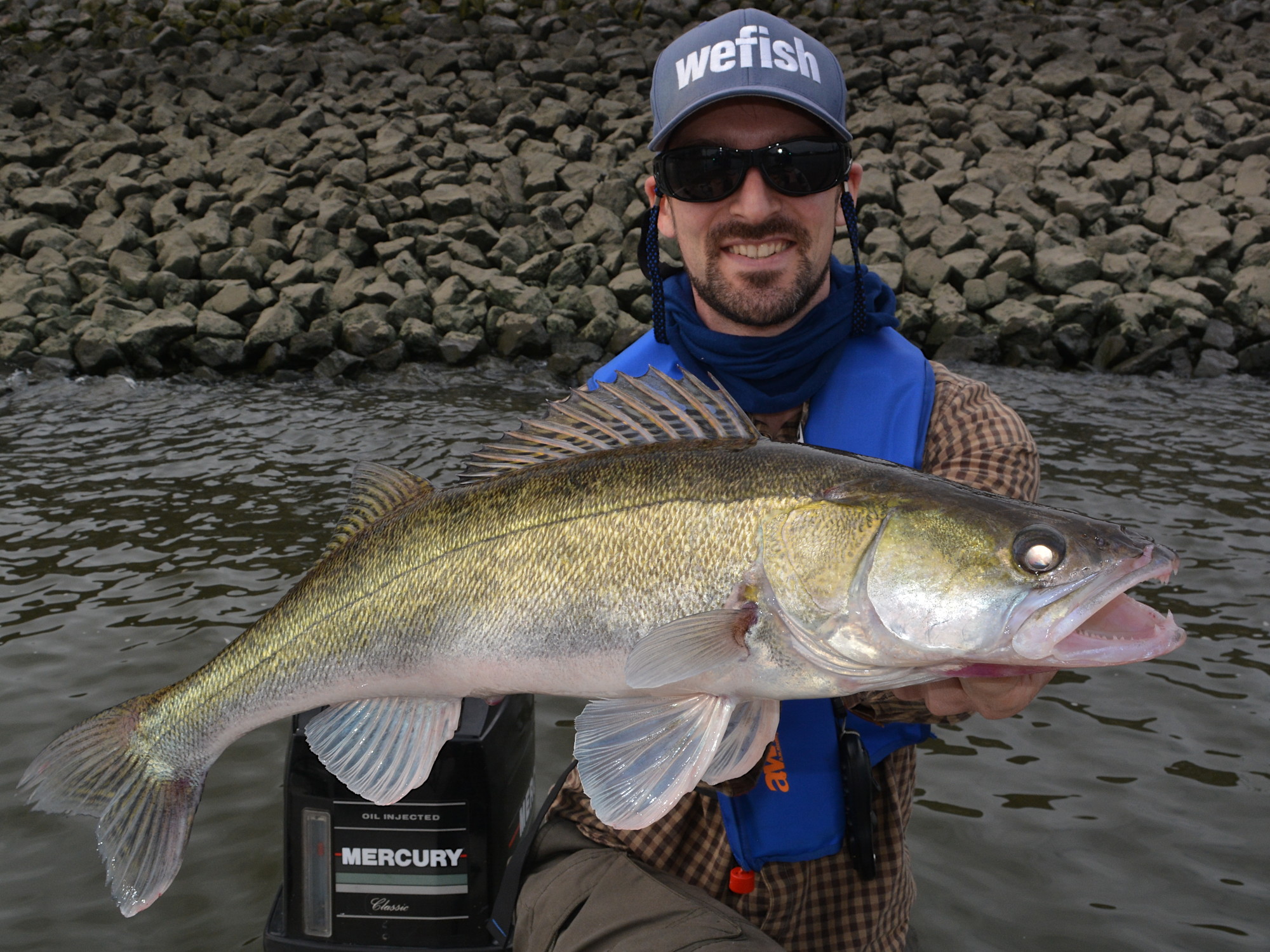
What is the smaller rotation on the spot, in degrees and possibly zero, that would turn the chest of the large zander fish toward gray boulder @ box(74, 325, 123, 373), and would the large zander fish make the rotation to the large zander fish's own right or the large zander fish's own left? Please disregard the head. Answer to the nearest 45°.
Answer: approximately 135° to the large zander fish's own left

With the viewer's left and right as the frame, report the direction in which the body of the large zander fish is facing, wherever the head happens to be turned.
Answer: facing to the right of the viewer

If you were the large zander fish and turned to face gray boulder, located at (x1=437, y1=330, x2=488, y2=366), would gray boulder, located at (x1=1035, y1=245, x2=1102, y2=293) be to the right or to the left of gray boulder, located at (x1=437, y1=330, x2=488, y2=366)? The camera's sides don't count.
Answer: right

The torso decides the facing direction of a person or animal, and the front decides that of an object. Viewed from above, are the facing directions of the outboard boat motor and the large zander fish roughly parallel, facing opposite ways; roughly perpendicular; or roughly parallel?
roughly perpendicular

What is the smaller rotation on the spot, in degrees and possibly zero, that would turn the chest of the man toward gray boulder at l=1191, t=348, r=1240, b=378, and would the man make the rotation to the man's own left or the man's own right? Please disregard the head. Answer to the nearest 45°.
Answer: approximately 135° to the man's own left

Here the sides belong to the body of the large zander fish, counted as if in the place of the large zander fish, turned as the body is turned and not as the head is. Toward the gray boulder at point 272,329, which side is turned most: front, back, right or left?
left

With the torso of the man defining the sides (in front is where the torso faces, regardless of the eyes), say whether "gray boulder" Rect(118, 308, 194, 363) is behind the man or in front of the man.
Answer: behind
